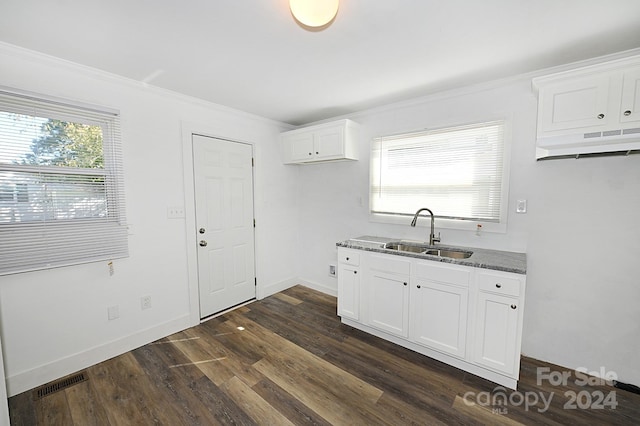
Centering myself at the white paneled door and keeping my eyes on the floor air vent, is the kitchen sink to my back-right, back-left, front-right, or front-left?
back-left

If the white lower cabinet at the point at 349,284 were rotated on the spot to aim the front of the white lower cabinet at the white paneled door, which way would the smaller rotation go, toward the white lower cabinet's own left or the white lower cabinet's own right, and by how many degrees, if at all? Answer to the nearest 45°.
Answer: approximately 45° to the white lower cabinet's own right

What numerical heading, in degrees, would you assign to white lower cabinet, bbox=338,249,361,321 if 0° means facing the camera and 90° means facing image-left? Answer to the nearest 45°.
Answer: approximately 45°

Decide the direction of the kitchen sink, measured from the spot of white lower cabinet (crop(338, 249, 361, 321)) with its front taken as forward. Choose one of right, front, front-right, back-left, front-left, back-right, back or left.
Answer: back-left

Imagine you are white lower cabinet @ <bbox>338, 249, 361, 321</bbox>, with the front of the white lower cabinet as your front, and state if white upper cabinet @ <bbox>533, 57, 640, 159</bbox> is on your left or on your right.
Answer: on your left

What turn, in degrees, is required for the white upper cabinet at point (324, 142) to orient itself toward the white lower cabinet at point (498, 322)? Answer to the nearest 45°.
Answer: approximately 90° to its left

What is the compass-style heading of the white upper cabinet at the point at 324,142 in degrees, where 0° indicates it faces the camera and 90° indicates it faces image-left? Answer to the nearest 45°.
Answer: approximately 45°
